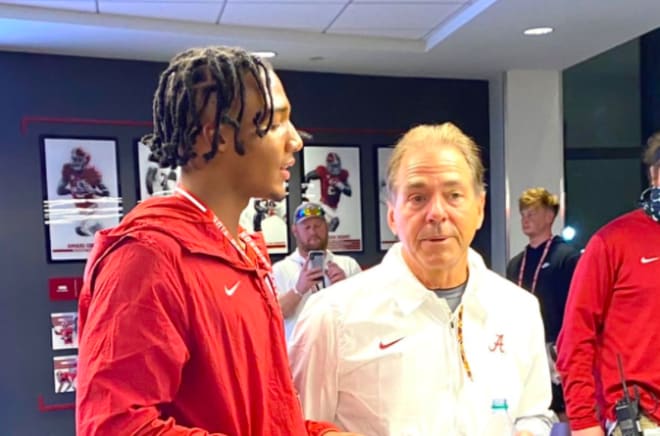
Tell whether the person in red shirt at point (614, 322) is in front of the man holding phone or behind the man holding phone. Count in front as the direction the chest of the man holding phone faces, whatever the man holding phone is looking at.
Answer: in front

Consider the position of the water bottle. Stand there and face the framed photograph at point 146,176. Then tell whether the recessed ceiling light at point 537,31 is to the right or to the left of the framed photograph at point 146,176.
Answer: right

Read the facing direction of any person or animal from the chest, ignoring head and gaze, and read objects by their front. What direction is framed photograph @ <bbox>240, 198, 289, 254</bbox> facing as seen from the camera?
toward the camera

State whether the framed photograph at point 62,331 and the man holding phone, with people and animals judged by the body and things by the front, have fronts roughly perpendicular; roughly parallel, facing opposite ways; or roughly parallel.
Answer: roughly parallel

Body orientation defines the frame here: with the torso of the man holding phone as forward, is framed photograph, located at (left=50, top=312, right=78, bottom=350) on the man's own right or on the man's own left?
on the man's own right

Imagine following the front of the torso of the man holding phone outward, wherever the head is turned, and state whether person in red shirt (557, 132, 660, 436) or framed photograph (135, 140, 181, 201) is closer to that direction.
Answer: the person in red shirt

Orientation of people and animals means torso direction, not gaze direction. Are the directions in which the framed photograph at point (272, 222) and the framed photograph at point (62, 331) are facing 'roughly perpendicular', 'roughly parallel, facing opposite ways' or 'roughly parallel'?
roughly parallel

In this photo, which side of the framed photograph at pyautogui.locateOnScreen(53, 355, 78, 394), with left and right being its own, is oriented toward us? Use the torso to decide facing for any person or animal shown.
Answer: front

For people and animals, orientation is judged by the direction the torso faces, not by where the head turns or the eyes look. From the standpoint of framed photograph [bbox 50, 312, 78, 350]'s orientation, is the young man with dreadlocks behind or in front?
in front

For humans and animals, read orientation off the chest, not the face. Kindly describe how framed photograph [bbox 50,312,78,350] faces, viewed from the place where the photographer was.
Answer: facing the viewer

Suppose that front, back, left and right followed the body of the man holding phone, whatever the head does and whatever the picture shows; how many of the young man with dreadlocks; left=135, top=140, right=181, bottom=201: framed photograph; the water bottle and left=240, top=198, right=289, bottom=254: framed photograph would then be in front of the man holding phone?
2

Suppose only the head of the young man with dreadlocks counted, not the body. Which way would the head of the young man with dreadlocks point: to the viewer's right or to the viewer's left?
to the viewer's right

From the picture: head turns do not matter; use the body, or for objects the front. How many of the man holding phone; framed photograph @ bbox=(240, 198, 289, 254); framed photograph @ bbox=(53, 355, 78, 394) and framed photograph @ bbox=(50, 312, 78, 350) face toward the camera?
4

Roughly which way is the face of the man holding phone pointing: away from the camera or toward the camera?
toward the camera

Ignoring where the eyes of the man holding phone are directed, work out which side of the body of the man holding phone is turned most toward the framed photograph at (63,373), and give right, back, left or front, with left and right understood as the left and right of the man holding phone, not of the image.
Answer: right

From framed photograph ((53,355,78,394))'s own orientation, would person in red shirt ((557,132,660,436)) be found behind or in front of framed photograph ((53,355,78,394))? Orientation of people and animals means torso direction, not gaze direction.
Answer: in front
